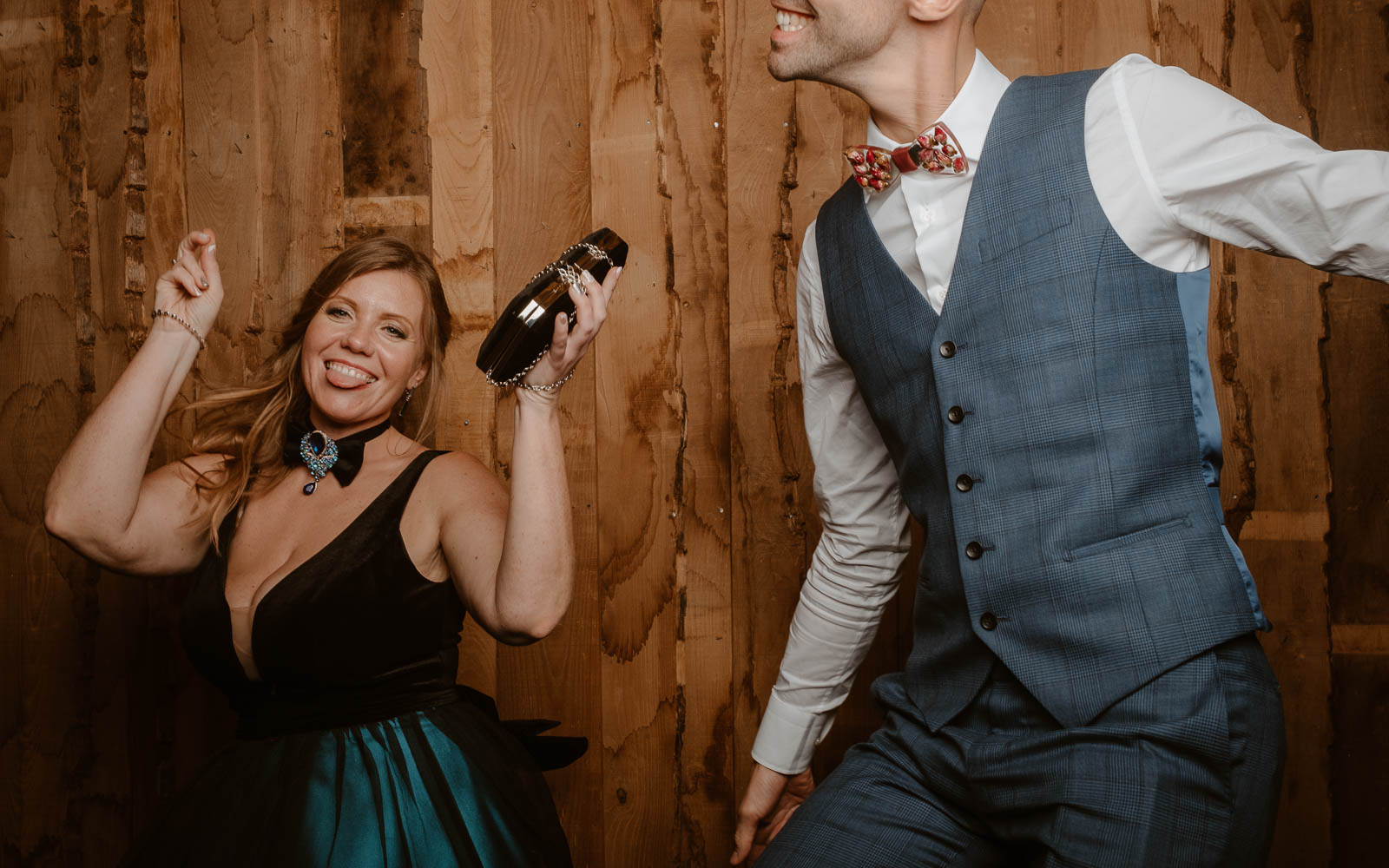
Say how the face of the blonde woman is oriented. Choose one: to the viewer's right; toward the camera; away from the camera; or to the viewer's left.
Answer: toward the camera

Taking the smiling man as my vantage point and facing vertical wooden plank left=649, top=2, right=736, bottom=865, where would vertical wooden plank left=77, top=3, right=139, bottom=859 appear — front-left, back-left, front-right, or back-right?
front-left

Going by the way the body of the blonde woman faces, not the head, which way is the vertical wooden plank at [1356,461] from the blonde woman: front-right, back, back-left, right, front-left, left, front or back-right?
back-left

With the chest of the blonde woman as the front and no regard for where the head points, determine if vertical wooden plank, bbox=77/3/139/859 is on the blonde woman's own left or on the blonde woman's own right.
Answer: on the blonde woman's own right

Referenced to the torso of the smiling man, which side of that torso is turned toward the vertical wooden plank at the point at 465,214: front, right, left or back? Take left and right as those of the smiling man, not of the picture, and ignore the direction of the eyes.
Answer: right

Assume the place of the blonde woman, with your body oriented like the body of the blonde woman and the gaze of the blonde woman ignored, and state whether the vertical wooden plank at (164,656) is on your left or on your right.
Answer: on your right

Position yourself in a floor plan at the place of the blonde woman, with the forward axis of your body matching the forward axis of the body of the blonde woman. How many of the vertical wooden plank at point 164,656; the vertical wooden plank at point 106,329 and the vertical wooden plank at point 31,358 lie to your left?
0

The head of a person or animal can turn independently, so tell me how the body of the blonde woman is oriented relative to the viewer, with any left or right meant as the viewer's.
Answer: facing the viewer and to the left of the viewer

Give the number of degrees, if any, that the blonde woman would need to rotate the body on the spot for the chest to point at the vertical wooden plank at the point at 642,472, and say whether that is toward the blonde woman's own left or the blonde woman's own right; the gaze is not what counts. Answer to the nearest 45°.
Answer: approximately 180°

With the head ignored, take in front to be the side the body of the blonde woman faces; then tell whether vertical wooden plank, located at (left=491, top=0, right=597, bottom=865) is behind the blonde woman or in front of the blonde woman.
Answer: behind

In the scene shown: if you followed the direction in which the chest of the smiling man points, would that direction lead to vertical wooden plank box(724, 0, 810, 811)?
no

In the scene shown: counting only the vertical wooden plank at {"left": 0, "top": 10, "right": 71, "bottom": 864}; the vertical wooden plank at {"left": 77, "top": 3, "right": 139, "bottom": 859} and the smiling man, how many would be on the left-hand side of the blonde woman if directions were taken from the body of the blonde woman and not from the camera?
1

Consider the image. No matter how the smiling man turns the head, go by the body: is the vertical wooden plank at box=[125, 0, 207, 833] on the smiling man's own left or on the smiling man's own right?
on the smiling man's own right

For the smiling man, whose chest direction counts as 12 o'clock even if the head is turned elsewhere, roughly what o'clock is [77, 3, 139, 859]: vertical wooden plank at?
The vertical wooden plank is roughly at 2 o'clock from the smiling man.

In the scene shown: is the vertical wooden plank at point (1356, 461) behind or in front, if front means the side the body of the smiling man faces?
behind

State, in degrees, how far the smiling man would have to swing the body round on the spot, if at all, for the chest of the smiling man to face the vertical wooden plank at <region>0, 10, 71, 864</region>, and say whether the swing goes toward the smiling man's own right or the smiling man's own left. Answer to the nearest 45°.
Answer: approximately 45° to the smiling man's own right

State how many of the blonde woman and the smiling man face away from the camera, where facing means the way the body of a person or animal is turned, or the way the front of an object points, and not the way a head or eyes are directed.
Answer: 0
